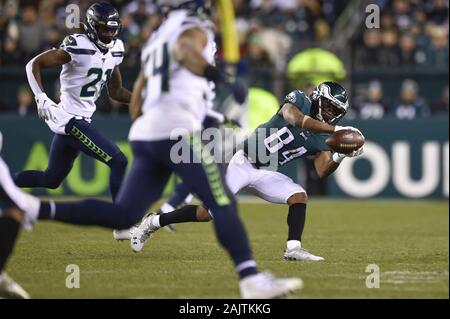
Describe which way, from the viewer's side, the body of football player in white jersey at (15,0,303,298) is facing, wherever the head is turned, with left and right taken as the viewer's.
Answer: facing away from the viewer and to the right of the viewer

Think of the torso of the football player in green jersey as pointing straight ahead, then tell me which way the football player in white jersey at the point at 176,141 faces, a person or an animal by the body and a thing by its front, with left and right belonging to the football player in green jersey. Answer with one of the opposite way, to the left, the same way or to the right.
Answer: to the left

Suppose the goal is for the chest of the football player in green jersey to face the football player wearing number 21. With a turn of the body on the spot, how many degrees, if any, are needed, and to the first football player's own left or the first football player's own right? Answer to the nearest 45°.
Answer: approximately 135° to the first football player's own right

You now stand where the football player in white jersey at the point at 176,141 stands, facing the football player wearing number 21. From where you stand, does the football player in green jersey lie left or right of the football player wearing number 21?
right

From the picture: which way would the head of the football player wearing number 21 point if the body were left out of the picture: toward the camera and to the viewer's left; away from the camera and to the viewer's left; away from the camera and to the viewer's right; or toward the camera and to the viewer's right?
toward the camera and to the viewer's right

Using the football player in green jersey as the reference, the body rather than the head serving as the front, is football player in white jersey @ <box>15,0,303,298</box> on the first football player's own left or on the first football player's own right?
on the first football player's own right

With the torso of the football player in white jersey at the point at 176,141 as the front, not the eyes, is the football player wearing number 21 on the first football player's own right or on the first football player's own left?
on the first football player's own left

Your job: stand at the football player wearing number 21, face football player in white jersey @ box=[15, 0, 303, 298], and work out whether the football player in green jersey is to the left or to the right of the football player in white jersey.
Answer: left

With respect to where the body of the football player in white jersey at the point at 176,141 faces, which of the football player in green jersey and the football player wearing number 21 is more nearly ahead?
the football player in green jersey

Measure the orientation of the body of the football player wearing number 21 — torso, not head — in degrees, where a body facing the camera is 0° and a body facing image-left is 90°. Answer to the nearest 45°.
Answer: approximately 315°
